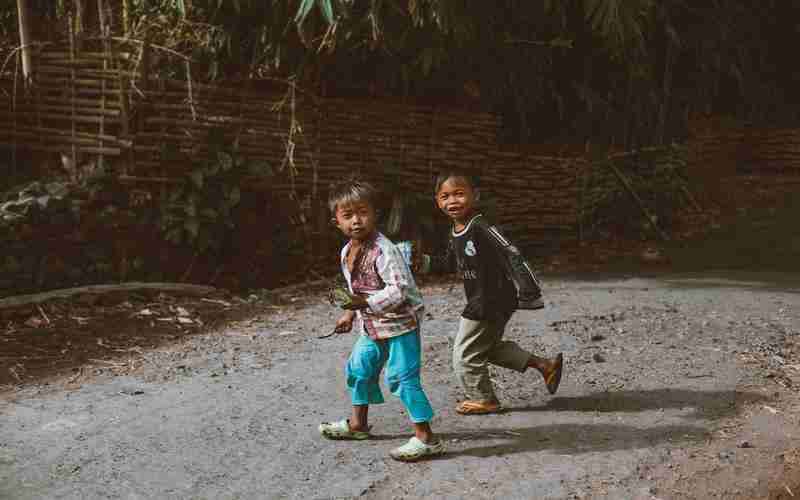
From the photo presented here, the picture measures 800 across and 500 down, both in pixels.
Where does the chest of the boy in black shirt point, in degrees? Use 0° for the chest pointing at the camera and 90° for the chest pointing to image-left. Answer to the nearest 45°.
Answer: approximately 45°

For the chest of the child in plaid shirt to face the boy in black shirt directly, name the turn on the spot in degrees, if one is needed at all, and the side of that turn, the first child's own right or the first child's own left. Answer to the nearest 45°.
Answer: approximately 180°

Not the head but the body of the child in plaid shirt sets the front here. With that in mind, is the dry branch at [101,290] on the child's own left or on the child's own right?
on the child's own right

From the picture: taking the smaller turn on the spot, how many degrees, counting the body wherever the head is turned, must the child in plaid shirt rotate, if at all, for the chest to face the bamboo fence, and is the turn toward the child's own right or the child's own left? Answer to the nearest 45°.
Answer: approximately 135° to the child's own right

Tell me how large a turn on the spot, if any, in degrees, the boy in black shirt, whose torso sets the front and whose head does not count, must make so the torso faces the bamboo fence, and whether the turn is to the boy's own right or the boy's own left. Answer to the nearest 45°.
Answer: approximately 90° to the boy's own right

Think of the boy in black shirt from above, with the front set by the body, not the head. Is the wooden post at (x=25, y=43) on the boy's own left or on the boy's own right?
on the boy's own right

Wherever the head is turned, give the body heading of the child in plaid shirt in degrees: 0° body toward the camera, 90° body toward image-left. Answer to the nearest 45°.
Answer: approximately 45°
